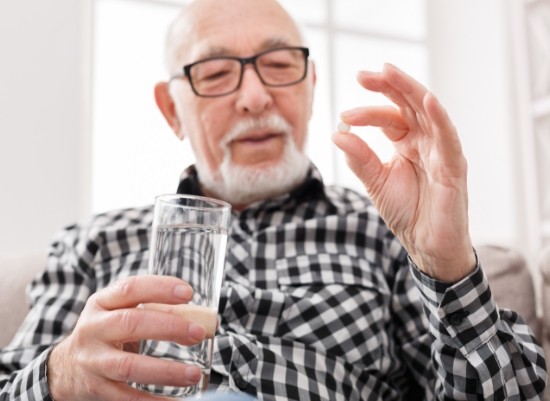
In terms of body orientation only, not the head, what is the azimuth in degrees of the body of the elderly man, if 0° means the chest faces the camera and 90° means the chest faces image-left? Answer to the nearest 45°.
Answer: approximately 0°
